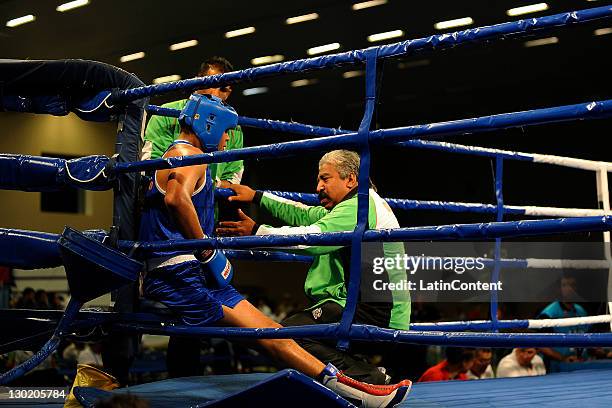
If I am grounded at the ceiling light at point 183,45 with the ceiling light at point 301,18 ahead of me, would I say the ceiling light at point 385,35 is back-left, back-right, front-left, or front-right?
front-left

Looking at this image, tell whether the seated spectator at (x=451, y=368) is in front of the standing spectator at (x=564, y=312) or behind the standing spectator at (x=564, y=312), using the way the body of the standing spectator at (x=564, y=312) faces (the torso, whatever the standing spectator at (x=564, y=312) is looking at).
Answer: in front

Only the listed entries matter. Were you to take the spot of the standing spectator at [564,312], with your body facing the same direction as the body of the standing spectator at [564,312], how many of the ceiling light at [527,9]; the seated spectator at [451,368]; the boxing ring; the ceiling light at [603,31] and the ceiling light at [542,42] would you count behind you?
3

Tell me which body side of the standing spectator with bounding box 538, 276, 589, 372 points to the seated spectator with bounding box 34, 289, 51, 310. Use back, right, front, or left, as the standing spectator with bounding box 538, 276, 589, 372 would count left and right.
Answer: right

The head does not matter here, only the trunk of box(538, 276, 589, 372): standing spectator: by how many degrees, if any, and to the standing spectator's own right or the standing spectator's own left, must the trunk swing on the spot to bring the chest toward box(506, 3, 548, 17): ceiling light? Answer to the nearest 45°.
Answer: approximately 180°

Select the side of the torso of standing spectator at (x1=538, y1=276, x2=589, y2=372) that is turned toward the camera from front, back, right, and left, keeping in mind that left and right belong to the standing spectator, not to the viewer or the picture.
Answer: front

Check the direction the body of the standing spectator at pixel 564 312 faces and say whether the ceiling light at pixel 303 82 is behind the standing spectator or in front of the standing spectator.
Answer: behind

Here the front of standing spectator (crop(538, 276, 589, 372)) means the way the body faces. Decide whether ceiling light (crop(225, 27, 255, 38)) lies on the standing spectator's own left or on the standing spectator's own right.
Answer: on the standing spectator's own right

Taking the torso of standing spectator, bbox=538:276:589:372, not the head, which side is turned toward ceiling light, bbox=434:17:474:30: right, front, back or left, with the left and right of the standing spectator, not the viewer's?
back

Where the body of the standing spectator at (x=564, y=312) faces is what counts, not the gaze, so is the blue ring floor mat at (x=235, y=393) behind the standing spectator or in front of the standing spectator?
in front

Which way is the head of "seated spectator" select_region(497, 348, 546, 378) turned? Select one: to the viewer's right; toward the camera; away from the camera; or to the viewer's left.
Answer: toward the camera
